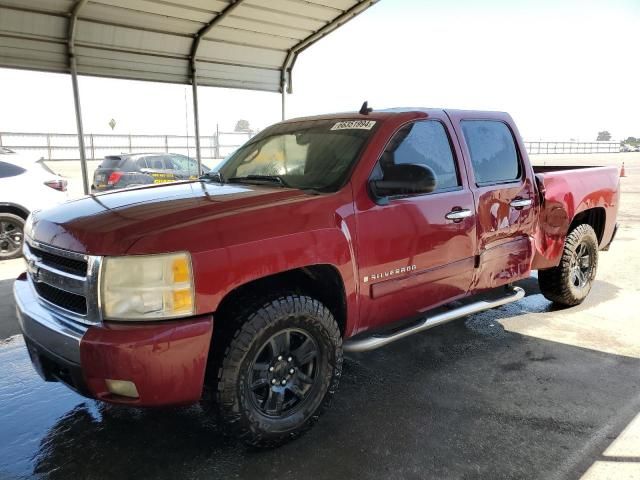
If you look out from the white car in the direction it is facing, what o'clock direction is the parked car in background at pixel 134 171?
The parked car in background is roughly at 4 o'clock from the white car.

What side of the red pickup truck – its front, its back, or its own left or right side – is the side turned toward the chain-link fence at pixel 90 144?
right

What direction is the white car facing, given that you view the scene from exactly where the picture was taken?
facing to the left of the viewer

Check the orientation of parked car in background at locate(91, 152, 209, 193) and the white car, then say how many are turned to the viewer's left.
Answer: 1

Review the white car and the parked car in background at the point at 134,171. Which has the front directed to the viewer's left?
the white car

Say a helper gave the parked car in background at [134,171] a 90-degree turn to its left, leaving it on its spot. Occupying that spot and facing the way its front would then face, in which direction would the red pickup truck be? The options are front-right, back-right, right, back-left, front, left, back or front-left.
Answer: back-left

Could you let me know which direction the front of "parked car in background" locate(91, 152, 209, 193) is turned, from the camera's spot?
facing away from the viewer and to the right of the viewer

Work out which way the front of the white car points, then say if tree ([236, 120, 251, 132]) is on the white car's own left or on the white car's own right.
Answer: on the white car's own right

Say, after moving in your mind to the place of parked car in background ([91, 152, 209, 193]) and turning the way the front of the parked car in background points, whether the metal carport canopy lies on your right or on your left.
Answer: on your right

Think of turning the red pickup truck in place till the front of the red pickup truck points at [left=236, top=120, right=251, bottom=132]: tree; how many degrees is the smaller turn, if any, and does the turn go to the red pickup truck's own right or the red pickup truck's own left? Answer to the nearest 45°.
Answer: approximately 135° to the red pickup truck's own right
